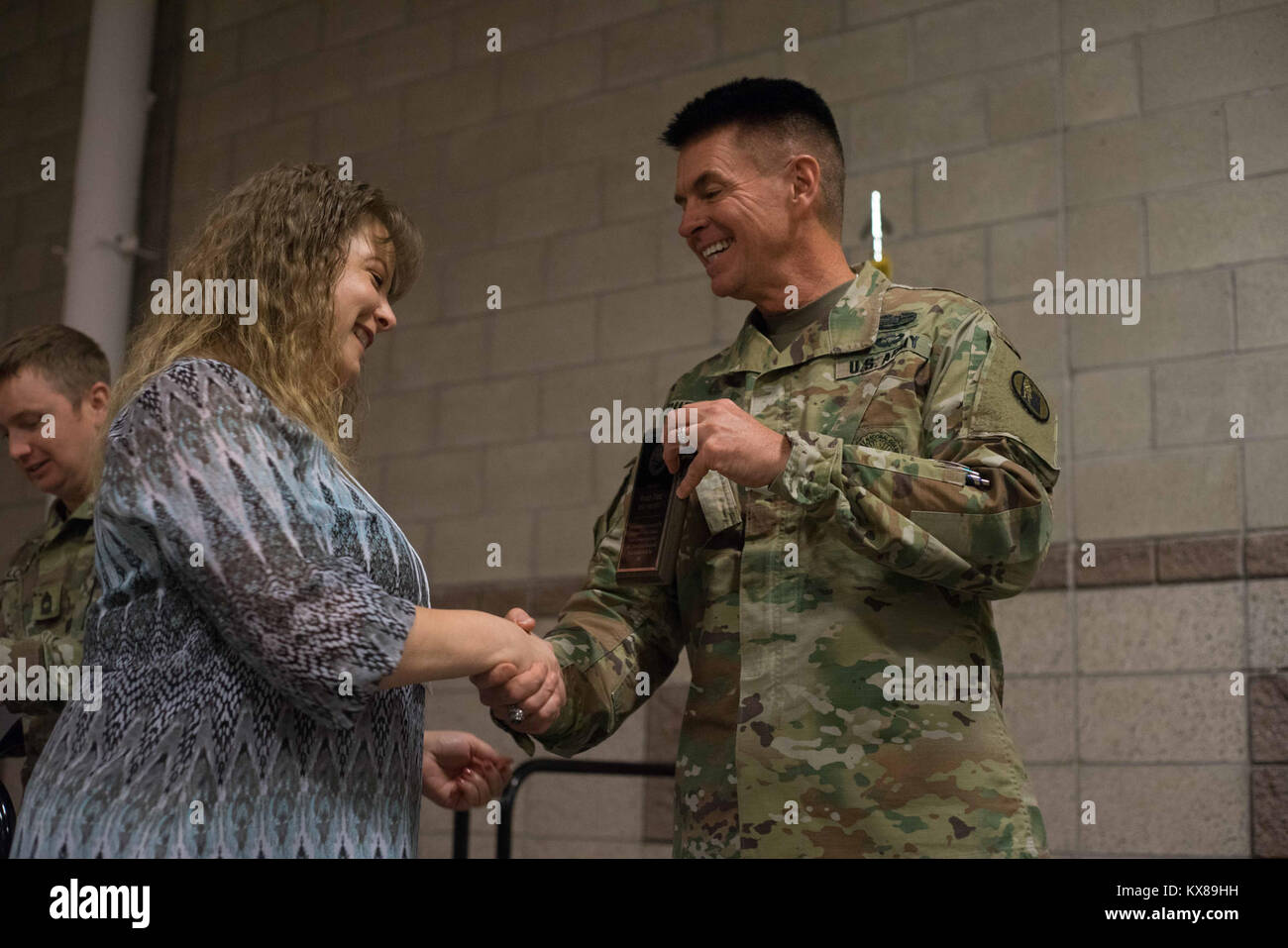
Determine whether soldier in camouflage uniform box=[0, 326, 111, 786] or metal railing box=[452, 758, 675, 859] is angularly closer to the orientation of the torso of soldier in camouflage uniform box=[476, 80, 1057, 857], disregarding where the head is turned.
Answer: the soldier in camouflage uniform

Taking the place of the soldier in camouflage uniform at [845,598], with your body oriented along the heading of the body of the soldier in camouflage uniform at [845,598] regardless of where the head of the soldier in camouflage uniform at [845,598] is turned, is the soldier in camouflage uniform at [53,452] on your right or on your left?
on your right

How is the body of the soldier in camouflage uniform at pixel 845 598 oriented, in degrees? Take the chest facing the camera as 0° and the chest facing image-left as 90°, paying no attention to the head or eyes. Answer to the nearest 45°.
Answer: approximately 45°

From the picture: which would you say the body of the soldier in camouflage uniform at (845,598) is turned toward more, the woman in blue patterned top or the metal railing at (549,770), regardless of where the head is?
the woman in blue patterned top

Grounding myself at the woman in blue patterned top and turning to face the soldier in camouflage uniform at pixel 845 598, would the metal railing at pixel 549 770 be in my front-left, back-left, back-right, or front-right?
front-left

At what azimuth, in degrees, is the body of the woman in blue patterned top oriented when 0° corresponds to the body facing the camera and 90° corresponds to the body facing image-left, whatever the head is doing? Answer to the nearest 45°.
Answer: approximately 270°

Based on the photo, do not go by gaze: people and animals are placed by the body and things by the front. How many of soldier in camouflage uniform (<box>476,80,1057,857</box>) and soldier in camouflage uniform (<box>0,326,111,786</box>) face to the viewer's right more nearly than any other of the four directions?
0

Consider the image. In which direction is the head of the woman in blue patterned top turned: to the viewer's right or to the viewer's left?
to the viewer's right

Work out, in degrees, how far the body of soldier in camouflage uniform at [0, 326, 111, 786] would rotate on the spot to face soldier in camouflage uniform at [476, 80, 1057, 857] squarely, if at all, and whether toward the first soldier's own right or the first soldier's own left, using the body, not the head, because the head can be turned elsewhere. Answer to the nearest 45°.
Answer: approximately 90° to the first soldier's own left

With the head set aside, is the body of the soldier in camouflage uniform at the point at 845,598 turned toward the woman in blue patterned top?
yes
